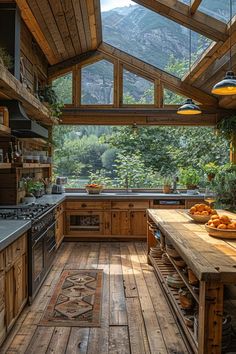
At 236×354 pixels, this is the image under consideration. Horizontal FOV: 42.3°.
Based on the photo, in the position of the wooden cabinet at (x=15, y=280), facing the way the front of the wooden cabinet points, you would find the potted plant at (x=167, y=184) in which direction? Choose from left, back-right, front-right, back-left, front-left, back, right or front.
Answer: front-left

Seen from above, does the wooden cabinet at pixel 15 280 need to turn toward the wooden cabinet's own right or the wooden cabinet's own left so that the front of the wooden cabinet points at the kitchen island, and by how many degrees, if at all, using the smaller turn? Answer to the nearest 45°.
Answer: approximately 45° to the wooden cabinet's own right

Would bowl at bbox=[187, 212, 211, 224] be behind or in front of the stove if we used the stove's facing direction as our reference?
in front

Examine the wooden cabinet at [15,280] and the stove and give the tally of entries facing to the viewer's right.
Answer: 2

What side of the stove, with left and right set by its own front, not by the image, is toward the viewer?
right

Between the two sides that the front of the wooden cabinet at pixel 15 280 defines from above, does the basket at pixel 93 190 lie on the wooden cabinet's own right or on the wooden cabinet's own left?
on the wooden cabinet's own left

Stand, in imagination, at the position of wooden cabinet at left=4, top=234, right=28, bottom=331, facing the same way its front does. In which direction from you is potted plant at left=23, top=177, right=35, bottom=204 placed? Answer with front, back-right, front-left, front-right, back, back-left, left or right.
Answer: left

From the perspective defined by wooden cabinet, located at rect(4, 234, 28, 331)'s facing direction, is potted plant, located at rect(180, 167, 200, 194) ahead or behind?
ahead

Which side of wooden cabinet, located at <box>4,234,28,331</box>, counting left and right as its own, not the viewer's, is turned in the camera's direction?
right

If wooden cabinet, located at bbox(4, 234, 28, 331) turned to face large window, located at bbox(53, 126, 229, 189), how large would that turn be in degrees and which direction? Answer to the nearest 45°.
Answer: approximately 45° to its left

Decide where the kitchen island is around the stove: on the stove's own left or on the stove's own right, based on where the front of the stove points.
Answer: on the stove's own right

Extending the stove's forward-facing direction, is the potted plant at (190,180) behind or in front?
in front
